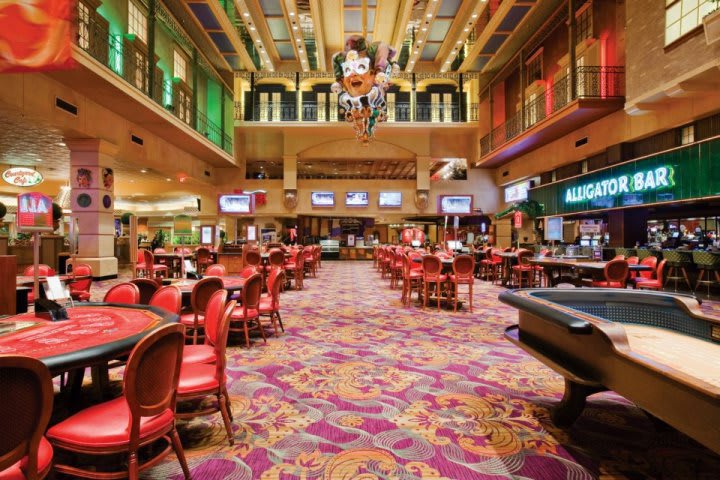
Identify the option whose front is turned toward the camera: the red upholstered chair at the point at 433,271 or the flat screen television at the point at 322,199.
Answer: the flat screen television

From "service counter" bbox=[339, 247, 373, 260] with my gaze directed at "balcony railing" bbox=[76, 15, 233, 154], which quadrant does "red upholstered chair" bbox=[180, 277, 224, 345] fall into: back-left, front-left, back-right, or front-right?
front-left

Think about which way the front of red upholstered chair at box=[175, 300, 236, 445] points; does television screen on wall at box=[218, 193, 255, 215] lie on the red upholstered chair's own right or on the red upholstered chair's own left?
on the red upholstered chair's own right

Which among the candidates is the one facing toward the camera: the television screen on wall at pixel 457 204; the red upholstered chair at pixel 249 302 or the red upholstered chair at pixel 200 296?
the television screen on wall

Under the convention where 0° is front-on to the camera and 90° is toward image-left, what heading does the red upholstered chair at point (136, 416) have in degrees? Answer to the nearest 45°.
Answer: approximately 135°

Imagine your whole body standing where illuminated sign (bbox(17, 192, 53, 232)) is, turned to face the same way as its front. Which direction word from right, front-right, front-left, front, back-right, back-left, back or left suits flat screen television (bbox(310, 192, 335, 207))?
back-left

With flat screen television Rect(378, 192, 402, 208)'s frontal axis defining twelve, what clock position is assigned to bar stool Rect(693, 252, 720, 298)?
The bar stool is roughly at 11 o'clock from the flat screen television.

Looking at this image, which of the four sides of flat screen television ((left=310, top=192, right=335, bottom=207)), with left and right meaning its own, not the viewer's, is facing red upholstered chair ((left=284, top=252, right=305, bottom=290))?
front

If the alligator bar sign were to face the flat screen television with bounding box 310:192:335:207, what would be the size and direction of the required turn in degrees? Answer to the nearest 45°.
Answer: approximately 45° to its right

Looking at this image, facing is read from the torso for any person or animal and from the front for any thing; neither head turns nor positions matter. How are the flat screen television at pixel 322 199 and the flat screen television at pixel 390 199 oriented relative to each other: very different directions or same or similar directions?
same or similar directions

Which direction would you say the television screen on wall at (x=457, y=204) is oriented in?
toward the camera

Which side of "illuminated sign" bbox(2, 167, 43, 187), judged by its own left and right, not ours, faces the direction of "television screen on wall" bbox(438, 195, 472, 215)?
left

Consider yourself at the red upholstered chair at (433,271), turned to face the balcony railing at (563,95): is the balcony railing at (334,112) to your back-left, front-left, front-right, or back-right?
front-left

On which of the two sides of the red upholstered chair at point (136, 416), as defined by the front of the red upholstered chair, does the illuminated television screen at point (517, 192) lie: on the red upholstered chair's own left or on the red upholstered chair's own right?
on the red upholstered chair's own right

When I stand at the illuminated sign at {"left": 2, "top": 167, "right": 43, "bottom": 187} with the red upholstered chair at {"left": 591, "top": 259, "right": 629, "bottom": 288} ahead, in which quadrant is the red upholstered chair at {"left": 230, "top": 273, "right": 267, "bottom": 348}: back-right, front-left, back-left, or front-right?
front-right

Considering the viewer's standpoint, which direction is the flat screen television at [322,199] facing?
facing the viewer

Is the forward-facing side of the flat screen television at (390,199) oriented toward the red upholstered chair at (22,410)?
yes
